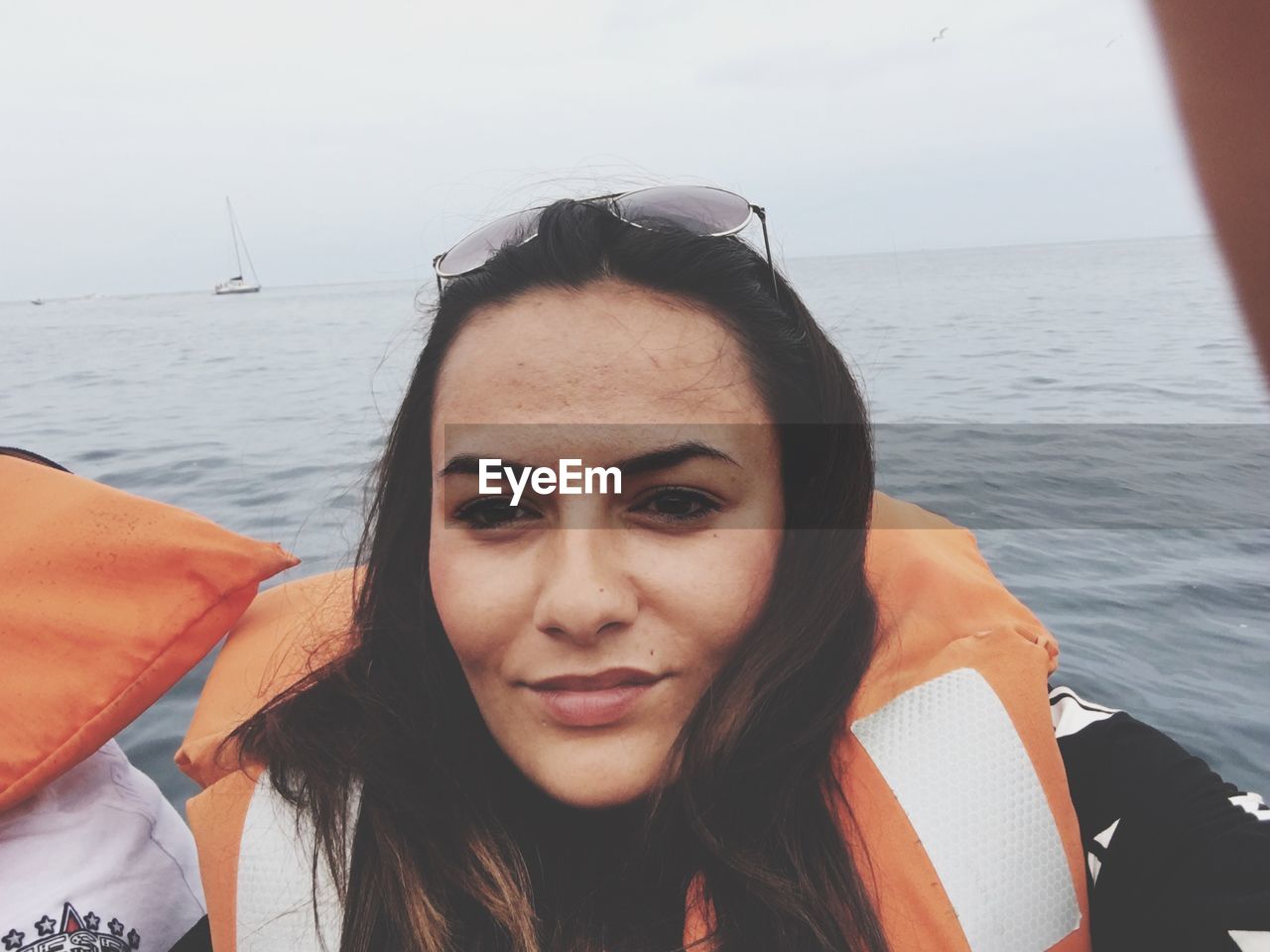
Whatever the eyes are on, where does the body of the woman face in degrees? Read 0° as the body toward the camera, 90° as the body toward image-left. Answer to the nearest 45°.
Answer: approximately 0°
